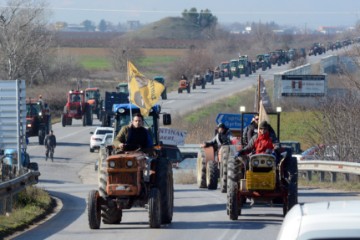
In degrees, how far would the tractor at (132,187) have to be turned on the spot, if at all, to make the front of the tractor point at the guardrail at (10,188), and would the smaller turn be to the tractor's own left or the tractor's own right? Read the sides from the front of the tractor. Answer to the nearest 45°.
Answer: approximately 135° to the tractor's own right

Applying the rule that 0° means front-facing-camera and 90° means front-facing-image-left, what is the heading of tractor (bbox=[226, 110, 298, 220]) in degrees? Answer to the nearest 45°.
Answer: approximately 0°

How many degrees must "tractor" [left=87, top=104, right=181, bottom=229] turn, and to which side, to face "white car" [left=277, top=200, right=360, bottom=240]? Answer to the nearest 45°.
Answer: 0° — it already faces it

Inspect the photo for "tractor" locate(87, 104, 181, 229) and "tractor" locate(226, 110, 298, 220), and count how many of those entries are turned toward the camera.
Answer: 2

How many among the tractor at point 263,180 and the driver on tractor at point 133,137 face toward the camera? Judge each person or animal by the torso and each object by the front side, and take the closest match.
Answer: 2

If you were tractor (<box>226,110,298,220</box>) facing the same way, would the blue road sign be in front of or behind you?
behind

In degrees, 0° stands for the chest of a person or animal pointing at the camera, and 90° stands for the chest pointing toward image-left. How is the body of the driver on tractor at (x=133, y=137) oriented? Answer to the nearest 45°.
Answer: approximately 0°
